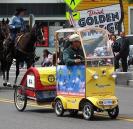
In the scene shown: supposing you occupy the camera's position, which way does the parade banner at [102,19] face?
facing the viewer

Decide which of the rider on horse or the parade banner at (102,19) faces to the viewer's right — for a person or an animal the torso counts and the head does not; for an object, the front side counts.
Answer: the rider on horse

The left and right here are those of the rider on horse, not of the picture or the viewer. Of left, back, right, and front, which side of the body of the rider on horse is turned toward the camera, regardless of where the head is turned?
right

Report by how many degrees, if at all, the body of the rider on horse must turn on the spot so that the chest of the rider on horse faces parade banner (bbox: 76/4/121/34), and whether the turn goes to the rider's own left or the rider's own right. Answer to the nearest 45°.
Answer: approximately 45° to the rider's own left

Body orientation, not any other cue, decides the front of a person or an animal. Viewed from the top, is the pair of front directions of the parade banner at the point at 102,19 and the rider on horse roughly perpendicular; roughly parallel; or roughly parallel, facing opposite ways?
roughly perpendicular
